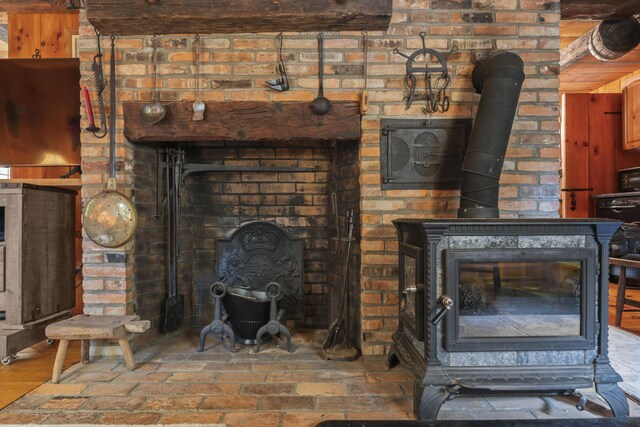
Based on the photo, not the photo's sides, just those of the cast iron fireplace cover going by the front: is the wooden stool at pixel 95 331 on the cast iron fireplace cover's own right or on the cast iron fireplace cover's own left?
on the cast iron fireplace cover's own right

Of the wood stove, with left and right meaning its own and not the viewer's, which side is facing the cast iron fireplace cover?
right

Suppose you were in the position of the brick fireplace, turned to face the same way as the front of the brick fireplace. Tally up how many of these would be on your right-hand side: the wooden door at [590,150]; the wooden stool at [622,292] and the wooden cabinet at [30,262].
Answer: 1

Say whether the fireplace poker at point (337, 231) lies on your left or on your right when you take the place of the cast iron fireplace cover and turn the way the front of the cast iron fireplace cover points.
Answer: on your left

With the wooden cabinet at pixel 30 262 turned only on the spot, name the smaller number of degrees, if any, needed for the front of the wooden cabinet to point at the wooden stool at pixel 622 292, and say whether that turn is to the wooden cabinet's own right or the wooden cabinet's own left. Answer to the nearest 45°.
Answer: approximately 90° to the wooden cabinet's own left

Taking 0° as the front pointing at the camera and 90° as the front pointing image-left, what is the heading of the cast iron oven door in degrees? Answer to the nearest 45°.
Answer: approximately 0°

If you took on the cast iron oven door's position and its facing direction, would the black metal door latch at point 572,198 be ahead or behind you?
behind

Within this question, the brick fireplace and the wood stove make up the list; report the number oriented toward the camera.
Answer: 2
